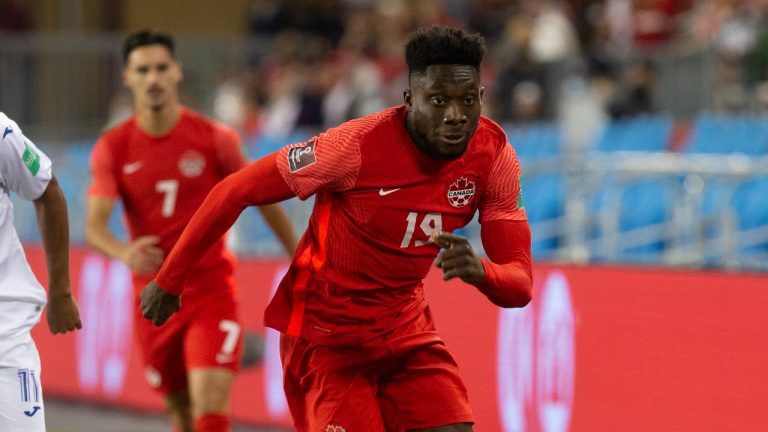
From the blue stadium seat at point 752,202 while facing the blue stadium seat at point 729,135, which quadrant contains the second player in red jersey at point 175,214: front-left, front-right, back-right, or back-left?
back-left

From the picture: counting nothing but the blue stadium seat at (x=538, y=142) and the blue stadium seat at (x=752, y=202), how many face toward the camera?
2

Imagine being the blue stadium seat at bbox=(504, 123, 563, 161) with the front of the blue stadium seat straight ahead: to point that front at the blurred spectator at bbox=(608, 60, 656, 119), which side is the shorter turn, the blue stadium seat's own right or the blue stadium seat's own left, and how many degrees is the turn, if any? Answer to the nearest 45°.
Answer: approximately 90° to the blue stadium seat's own left

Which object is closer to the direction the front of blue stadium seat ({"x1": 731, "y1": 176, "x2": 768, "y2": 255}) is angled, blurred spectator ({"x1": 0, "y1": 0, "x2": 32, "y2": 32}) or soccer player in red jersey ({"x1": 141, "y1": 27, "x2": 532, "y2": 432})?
the soccer player in red jersey

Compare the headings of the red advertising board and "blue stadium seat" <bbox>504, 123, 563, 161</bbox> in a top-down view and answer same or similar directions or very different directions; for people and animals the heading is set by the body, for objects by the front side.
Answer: same or similar directions

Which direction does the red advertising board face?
toward the camera

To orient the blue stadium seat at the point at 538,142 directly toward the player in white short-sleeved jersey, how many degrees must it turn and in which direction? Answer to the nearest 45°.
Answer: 0° — it already faces them

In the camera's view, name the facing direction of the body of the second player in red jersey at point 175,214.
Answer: toward the camera

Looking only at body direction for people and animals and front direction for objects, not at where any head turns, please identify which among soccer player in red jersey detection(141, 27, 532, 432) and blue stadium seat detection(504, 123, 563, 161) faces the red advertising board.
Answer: the blue stadium seat
